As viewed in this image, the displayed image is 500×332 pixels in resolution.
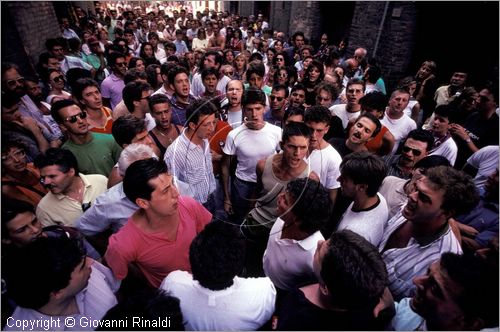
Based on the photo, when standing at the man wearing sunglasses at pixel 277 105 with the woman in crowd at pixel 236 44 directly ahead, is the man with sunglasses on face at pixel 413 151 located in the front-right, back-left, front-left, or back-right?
back-right

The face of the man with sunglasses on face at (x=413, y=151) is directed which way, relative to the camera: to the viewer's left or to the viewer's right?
to the viewer's left

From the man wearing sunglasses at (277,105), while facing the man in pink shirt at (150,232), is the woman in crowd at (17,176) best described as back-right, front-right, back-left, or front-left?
front-right

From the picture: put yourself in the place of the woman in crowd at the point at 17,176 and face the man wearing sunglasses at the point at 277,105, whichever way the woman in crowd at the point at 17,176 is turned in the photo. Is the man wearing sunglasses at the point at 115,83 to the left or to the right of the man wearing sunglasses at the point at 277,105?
left

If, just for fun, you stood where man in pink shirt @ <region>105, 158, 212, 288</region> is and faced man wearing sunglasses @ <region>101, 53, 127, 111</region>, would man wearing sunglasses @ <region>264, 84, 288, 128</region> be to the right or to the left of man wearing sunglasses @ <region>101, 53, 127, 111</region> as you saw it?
right

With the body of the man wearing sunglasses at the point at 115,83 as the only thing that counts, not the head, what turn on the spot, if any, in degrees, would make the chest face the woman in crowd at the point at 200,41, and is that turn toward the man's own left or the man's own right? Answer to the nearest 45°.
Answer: approximately 90° to the man's own left

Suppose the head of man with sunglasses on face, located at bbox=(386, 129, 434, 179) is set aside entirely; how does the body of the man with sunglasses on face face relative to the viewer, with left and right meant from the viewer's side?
facing the viewer and to the left of the viewer

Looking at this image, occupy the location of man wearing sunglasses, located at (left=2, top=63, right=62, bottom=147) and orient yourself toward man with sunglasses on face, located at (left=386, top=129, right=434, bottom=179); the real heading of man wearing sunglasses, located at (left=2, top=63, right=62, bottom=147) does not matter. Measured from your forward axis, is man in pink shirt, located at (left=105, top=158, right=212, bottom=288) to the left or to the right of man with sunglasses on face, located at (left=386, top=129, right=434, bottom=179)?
right

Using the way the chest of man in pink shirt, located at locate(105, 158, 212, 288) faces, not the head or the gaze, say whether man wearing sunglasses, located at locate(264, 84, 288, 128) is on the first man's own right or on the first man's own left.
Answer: on the first man's own left

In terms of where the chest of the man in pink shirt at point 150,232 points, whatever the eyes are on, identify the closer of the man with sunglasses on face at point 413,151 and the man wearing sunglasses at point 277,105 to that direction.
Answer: the man with sunglasses on face

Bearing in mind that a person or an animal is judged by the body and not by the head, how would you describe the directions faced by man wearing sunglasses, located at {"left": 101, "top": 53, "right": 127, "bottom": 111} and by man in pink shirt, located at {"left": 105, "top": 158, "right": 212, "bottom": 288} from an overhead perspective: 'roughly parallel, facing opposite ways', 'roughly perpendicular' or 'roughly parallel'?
roughly parallel

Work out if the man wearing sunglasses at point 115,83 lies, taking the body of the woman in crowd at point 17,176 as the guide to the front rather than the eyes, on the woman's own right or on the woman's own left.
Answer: on the woman's own left

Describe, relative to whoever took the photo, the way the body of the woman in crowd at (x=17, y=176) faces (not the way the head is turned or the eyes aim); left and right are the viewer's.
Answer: facing the viewer and to the right of the viewer

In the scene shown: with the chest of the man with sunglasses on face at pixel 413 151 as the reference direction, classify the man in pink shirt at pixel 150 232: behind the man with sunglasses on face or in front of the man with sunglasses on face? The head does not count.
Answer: in front

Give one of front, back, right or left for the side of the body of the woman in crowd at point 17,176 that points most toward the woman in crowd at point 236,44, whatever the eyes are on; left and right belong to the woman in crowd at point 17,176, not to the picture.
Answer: left
